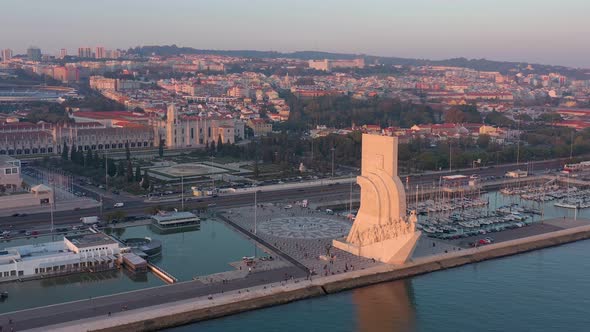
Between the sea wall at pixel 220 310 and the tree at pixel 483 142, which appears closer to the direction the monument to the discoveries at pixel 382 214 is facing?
the sea wall

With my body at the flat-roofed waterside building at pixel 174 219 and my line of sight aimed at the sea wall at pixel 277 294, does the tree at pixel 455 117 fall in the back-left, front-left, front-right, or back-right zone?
back-left

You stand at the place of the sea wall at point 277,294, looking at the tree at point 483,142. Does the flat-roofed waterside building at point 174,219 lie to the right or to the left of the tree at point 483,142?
left

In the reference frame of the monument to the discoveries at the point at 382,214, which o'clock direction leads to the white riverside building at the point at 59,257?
The white riverside building is roughly at 4 o'clock from the monument to the discoveries.

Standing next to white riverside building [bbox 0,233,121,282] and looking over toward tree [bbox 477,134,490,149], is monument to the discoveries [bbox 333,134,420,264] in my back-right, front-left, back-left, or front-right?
front-right

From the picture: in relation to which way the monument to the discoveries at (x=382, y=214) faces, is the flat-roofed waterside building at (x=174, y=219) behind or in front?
behind

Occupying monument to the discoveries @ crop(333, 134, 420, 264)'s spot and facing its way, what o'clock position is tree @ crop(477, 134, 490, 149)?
The tree is roughly at 8 o'clock from the monument to the discoveries.

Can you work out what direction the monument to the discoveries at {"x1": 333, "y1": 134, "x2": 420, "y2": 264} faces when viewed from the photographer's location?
facing the viewer and to the right of the viewer

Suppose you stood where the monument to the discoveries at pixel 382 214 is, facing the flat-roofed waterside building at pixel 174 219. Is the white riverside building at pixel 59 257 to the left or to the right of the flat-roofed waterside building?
left

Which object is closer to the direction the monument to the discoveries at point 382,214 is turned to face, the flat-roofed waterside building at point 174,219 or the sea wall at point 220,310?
the sea wall

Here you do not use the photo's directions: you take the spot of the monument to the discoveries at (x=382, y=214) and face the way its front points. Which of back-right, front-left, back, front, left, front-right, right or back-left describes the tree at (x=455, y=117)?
back-left

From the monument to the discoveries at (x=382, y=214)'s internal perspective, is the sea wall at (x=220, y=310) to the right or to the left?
on its right
